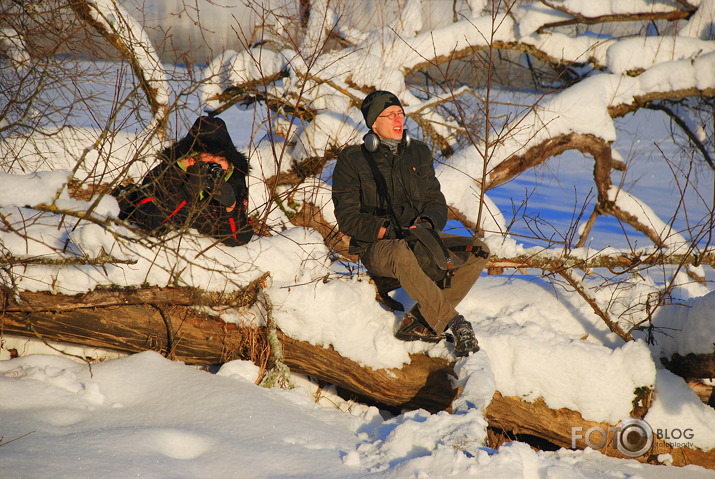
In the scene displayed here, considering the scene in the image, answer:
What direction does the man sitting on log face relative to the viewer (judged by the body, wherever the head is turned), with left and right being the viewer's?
facing the viewer and to the right of the viewer

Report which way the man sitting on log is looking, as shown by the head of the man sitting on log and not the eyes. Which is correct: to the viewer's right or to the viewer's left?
to the viewer's right
